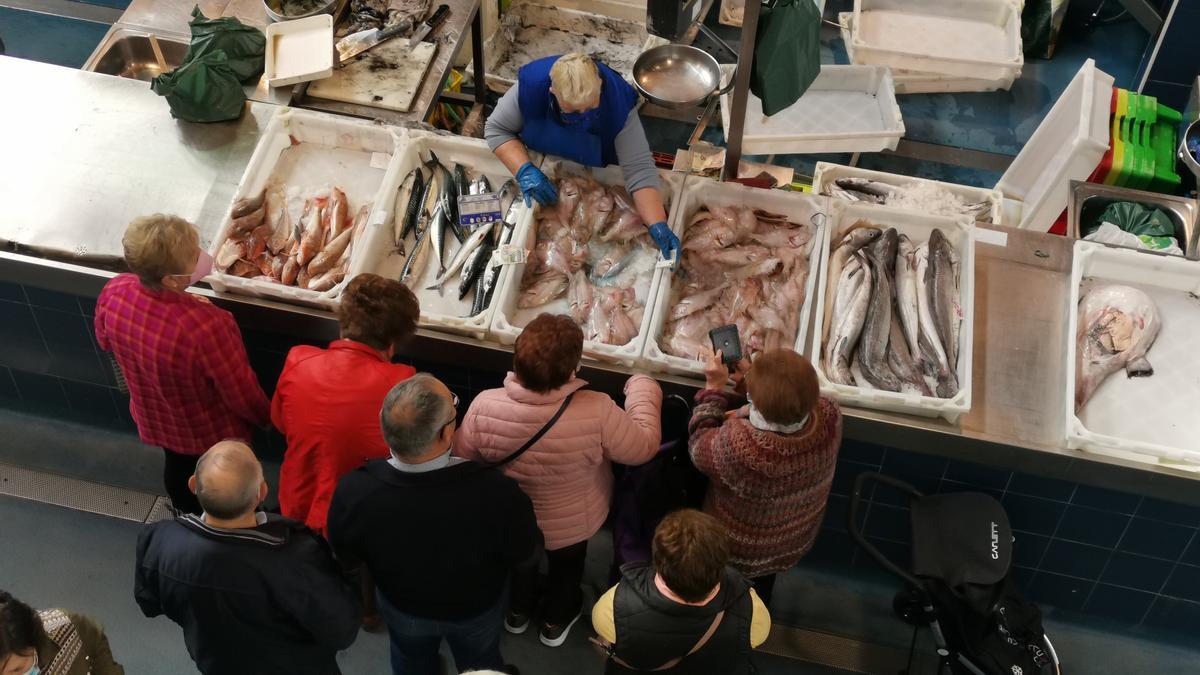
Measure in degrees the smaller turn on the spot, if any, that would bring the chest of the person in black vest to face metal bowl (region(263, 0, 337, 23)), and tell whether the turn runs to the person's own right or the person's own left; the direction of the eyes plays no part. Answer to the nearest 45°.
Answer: approximately 45° to the person's own left

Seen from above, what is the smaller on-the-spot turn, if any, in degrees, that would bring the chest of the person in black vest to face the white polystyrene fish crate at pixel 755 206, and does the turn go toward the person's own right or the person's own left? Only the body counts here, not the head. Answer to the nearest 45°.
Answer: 0° — they already face it

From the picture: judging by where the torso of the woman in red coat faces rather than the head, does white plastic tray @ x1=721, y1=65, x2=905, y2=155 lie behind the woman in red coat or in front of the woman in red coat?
in front

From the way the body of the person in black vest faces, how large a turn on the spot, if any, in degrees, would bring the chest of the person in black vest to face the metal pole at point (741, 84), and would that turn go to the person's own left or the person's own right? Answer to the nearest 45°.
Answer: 0° — they already face it

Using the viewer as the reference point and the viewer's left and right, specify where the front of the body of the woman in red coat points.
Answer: facing away from the viewer and to the right of the viewer

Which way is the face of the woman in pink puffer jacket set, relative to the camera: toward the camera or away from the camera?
away from the camera

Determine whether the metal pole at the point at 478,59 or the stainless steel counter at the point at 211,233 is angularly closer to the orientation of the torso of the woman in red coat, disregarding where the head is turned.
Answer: the metal pole

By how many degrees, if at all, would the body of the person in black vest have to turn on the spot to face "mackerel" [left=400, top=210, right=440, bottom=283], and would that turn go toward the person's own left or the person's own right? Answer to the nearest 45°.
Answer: approximately 45° to the person's own left

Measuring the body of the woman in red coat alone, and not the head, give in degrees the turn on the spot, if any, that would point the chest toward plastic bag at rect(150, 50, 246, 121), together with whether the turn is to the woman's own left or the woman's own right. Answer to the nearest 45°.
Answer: approximately 45° to the woman's own left

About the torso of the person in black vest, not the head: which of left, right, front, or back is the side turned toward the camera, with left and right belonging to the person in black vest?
back

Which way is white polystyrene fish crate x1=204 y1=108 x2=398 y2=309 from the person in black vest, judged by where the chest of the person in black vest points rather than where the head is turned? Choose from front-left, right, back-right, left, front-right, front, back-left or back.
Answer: front-left

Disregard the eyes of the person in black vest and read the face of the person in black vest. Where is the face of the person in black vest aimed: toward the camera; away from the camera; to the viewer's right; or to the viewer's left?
away from the camera

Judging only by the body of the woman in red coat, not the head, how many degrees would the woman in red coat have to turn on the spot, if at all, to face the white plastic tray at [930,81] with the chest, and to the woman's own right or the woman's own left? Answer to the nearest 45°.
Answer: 0° — they already face it

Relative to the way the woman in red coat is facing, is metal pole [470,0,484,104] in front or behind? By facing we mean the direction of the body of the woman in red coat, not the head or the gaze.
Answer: in front
